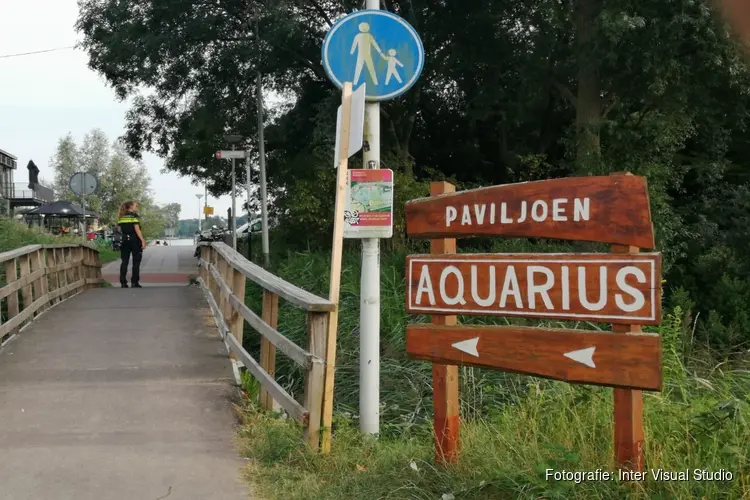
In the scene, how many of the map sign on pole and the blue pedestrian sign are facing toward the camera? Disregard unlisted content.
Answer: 2

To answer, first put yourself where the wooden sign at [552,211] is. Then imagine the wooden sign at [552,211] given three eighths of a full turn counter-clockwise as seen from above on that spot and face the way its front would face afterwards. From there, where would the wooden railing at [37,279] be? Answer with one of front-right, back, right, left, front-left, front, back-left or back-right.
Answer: left

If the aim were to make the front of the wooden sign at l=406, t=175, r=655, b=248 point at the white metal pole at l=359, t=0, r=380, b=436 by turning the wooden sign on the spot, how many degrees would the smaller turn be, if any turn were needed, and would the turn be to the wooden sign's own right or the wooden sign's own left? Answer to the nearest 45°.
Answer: approximately 135° to the wooden sign's own right

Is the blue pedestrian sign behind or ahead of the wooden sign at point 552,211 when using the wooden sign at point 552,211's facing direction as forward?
behind

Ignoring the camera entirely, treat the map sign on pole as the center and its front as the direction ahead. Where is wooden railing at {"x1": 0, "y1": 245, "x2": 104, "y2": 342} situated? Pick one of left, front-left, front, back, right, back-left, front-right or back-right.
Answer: back-right

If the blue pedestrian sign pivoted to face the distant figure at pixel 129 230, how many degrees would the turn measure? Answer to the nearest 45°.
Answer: approximately 135° to its right

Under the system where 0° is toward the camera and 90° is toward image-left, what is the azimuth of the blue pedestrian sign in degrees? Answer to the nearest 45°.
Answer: approximately 0°

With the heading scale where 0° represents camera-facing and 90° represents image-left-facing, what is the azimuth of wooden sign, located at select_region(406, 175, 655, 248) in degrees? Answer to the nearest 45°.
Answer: approximately 0°
